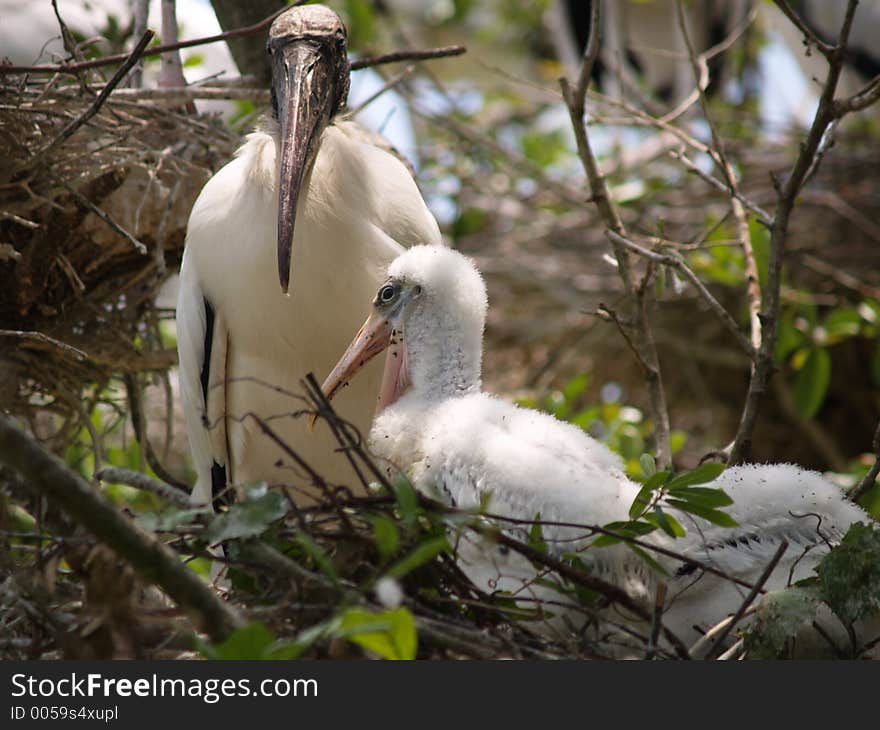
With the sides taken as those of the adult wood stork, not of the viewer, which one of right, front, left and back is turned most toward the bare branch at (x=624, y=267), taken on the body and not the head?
left

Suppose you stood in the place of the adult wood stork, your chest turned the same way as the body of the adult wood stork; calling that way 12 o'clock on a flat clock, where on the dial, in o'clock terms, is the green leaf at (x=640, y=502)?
The green leaf is roughly at 11 o'clock from the adult wood stork.

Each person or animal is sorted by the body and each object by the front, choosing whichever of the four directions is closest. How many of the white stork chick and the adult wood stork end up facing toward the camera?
1

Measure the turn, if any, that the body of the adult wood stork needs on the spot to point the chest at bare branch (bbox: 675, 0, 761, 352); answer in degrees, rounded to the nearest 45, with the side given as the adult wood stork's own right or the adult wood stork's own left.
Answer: approximately 90° to the adult wood stork's own left

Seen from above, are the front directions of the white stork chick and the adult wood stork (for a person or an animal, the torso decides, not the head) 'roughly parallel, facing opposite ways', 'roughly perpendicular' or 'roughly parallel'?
roughly perpendicular

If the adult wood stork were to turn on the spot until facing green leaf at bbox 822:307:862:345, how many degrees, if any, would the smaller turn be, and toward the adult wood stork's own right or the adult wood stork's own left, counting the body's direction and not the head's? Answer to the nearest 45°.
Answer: approximately 135° to the adult wood stork's own left

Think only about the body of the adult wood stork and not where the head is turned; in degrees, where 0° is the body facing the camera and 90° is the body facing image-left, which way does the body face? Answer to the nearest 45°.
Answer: approximately 0°

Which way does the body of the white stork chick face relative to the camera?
to the viewer's left
